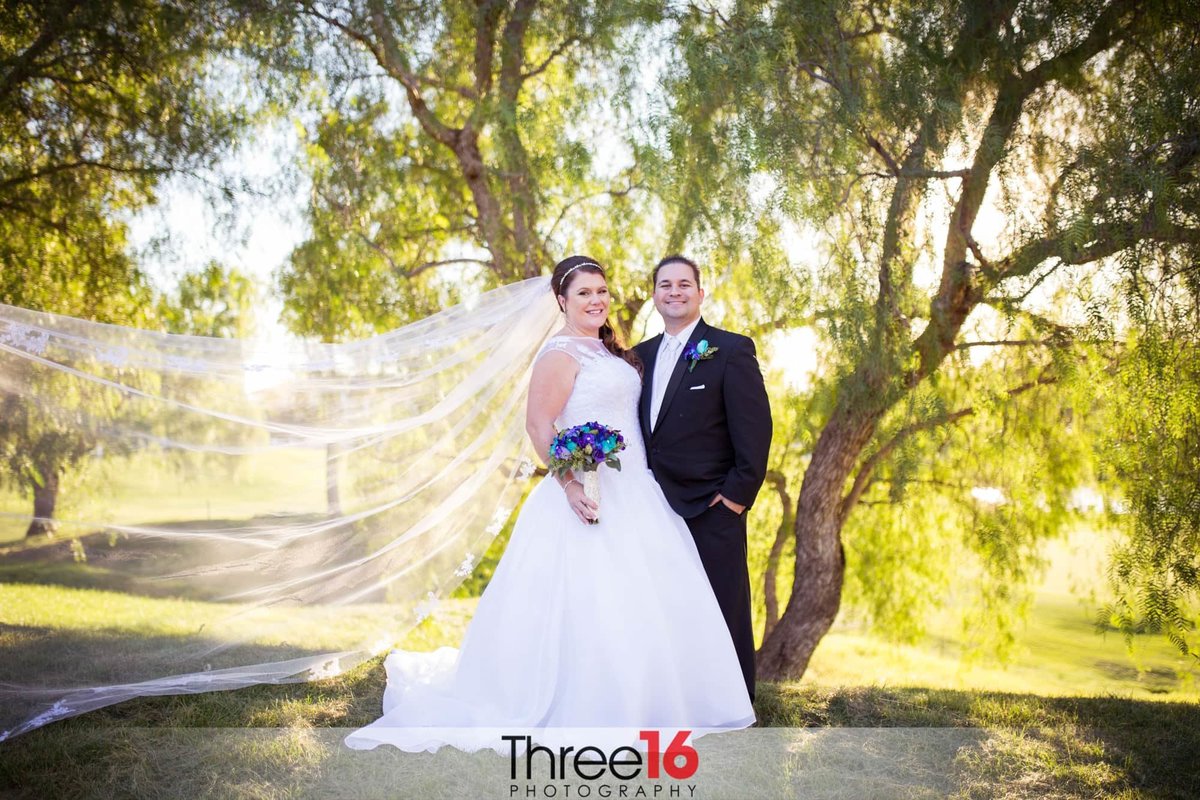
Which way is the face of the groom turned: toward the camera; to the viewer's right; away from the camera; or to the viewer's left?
toward the camera

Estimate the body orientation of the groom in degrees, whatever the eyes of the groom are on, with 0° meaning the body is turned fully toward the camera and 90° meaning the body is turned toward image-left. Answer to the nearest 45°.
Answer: approximately 45°

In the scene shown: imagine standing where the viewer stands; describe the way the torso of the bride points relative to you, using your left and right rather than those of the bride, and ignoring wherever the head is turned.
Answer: facing the viewer and to the right of the viewer

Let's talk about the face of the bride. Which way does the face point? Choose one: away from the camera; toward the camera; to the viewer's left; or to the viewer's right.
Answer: toward the camera
